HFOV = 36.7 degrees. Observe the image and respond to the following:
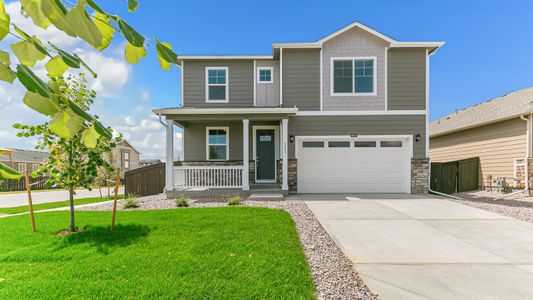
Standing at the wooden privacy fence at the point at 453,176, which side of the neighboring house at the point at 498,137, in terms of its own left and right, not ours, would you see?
right

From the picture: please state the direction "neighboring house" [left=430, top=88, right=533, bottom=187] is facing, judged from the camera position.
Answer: facing the viewer and to the right of the viewer

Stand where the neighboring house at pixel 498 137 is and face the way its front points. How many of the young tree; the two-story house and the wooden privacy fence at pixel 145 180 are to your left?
0

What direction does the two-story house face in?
toward the camera

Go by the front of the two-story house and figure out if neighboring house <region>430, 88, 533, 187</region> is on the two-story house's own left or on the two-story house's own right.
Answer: on the two-story house's own left

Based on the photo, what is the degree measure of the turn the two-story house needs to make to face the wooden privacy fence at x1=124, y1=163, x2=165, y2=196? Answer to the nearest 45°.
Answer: approximately 90° to its right

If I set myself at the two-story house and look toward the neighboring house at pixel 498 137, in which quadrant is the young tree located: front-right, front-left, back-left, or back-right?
back-right

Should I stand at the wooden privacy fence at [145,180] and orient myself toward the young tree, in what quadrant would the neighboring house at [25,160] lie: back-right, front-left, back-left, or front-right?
back-right

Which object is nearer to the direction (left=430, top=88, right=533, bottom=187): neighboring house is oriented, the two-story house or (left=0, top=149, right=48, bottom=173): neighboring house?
the two-story house

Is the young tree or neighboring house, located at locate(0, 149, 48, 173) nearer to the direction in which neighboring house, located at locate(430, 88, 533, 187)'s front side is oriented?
the young tree

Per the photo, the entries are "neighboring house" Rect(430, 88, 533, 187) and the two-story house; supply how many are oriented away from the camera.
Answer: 0
